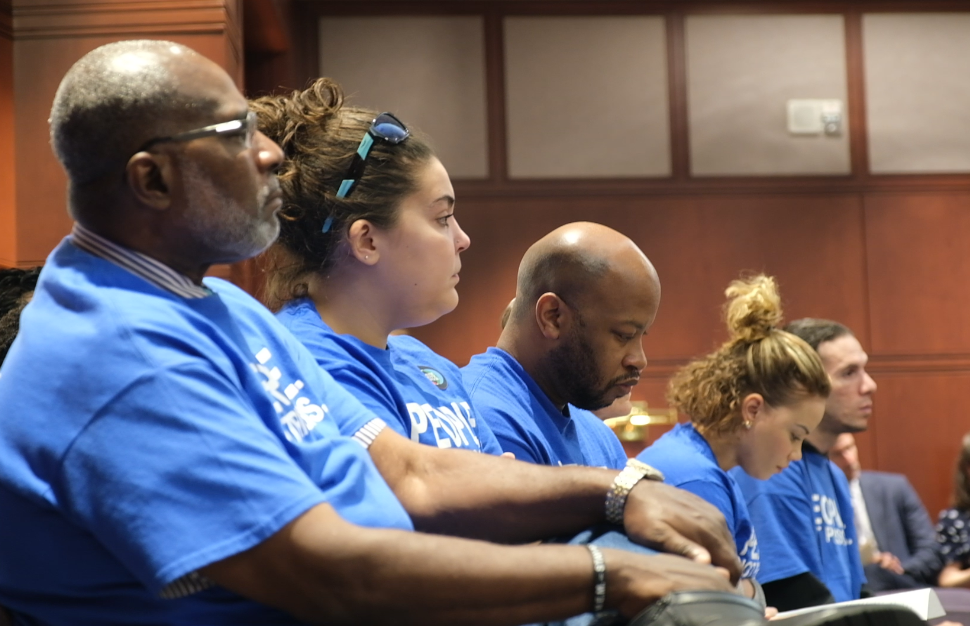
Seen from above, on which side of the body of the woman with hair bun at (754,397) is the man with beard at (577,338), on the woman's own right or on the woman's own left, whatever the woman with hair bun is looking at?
on the woman's own right

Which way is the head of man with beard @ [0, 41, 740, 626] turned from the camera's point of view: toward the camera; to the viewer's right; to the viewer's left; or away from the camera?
to the viewer's right

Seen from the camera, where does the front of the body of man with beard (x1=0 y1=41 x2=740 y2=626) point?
to the viewer's right

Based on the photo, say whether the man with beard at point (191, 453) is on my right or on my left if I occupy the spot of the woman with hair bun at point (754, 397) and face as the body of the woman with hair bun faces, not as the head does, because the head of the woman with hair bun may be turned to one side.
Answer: on my right

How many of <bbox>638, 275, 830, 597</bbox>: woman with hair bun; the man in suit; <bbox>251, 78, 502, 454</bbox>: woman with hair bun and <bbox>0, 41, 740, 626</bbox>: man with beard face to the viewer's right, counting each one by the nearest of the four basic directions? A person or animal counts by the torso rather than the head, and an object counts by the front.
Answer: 3

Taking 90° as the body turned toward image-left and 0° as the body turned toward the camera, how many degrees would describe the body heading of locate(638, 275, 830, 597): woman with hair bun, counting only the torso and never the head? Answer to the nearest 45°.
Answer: approximately 270°

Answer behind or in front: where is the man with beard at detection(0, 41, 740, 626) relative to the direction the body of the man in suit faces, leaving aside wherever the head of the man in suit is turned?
in front

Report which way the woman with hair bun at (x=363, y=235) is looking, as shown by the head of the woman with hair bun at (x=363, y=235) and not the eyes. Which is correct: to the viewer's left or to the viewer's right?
to the viewer's right

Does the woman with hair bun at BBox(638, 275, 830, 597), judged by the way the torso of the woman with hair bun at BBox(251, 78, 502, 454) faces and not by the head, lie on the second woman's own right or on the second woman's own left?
on the second woman's own left

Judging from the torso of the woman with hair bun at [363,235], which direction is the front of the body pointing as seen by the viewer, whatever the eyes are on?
to the viewer's right
